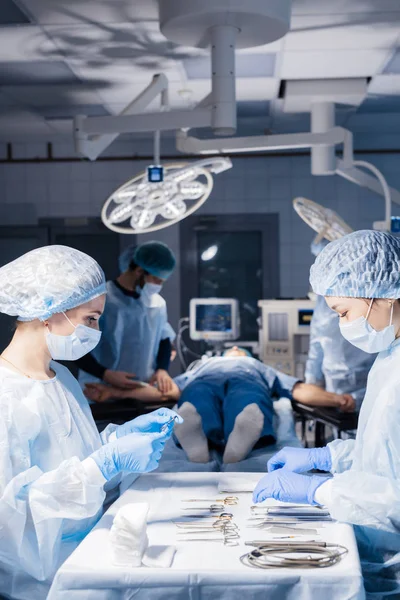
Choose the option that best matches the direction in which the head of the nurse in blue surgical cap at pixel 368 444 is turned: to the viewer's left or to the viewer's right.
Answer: to the viewer's left

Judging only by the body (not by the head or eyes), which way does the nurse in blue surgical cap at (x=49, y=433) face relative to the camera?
to the viewer's right

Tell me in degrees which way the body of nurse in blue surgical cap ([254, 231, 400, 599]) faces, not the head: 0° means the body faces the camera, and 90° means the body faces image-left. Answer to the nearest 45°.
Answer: approximately 90°

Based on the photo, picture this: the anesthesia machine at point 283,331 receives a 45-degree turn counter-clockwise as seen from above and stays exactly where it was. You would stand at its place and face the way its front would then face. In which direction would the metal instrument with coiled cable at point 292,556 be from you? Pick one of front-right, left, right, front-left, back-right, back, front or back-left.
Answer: front-right

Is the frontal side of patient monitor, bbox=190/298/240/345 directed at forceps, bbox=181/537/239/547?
yes

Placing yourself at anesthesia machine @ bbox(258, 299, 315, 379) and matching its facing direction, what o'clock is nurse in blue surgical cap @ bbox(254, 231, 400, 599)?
The nurse in blue surgical cap is roughly at 12 o'clock from the anesthesia machine.

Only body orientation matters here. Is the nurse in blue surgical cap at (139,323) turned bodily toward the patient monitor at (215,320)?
no

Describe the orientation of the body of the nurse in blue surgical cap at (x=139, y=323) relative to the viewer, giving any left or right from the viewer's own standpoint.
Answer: facing the viewer and to the right of the viewer

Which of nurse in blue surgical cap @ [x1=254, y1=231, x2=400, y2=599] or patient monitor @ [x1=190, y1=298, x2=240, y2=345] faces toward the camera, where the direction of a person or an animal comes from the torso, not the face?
the patient monitor

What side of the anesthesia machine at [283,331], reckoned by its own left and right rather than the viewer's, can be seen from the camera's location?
front

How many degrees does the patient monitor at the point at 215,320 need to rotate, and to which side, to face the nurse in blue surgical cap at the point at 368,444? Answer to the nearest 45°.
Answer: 0° — it already faces them

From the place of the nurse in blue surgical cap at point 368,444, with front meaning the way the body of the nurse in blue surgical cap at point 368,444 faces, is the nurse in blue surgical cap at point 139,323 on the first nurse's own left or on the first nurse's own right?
on the first nurse's own right

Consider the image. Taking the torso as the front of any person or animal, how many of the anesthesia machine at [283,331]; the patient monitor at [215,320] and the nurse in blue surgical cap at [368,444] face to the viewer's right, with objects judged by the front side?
0

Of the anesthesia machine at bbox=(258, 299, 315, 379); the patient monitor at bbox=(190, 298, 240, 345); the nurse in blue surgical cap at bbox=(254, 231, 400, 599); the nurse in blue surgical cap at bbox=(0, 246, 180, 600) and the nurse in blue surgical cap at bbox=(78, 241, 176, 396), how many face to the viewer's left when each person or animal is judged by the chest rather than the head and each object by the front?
1

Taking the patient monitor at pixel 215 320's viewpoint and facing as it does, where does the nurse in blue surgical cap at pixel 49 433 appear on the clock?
The nurse in blue surgical cap is roughly at 12 o'clock from the patient monitor.

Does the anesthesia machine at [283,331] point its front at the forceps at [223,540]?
yes

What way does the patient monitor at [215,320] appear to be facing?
toward the camera
